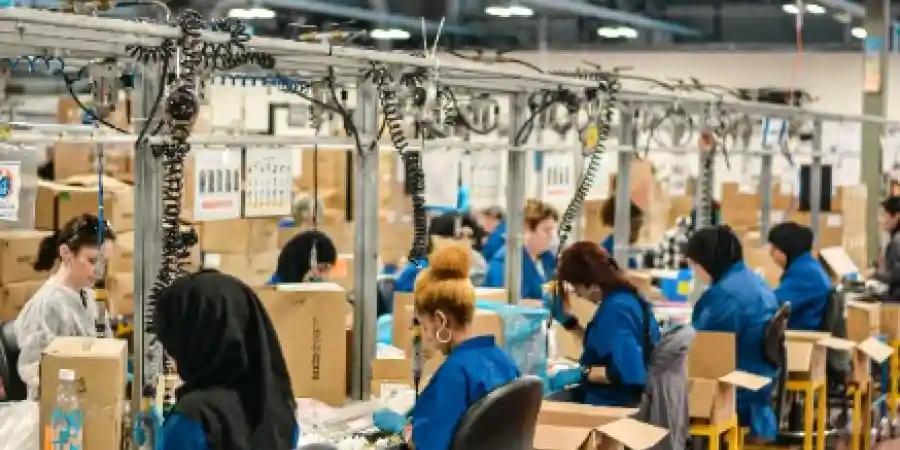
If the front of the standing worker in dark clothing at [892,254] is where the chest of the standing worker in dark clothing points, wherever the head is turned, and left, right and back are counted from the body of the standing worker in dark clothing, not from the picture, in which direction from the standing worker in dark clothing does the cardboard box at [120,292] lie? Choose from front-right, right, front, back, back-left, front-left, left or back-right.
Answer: front-left

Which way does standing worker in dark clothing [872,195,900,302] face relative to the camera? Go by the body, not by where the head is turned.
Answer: to the viewer's left

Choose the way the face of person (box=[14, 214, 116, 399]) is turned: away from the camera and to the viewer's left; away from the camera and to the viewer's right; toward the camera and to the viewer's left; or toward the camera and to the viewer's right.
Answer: toward the camera and to the viewer's right

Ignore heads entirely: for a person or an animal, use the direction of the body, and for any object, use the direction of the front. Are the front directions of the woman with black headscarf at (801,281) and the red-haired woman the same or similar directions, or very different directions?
same or similar directions

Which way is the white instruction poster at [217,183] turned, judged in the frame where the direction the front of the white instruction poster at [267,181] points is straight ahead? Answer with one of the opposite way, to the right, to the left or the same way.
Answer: the same way

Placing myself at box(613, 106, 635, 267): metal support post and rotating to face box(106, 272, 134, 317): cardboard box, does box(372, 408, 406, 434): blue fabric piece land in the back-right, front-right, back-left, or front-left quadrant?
front-left

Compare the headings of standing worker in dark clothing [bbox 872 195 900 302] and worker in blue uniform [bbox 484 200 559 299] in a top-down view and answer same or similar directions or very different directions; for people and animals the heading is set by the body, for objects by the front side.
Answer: very different directions

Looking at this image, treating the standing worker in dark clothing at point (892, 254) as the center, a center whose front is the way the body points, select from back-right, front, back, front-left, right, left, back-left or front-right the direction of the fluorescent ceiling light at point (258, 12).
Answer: front

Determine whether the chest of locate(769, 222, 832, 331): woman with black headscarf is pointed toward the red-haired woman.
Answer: no

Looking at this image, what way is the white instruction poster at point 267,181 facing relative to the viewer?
toward the camera

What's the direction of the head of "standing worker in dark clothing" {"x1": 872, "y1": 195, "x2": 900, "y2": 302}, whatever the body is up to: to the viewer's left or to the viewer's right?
to the viewer's left

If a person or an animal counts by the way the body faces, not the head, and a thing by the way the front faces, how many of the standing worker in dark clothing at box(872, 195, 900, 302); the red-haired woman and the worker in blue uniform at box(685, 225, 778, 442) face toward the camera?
0
